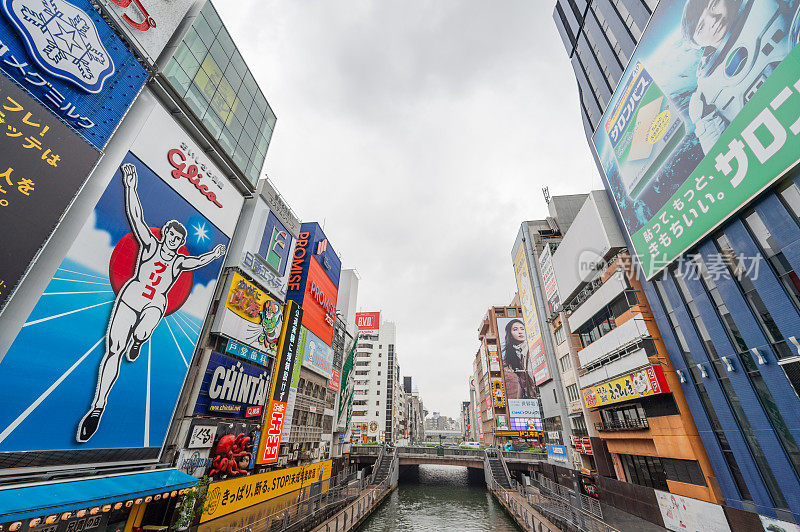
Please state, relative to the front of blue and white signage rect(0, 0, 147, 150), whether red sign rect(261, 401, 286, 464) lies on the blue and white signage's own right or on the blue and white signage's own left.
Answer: on the blue and white signage's own left

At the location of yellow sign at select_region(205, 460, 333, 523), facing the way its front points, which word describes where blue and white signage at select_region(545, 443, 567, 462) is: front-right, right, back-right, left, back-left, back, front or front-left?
front-left

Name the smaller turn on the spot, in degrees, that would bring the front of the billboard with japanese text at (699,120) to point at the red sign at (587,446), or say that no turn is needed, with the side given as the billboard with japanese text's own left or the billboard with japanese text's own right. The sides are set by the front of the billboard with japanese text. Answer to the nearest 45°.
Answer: approximately 90° to the billboard with japanese text's own right

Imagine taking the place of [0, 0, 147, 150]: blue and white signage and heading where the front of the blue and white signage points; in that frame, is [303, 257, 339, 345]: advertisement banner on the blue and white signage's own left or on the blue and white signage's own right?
on the blue and white signage's own left

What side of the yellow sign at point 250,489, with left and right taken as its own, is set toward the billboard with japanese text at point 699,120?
front

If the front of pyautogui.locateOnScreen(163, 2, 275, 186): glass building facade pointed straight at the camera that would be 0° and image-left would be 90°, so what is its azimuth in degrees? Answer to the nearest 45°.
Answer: approximately 315°

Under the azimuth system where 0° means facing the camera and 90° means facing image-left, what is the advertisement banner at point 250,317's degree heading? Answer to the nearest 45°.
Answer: approximately 315°

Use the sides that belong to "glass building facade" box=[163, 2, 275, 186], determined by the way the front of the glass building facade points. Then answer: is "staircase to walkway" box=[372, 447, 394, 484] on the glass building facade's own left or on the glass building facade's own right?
on the glass building facade's own left

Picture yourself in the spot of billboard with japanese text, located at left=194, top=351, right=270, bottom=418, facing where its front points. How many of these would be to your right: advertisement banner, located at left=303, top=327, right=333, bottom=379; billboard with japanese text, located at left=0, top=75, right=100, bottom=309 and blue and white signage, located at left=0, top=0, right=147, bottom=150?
2

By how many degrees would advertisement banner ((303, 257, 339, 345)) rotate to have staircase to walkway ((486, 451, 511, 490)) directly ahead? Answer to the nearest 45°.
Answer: approximately 45° to its left

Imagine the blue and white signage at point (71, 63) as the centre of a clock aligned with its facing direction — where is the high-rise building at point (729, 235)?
The high-rise building is roughly at 12 o'clock from the blue and white signage.

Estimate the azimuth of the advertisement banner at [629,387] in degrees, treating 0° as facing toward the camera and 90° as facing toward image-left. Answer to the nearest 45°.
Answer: approximately 45°
